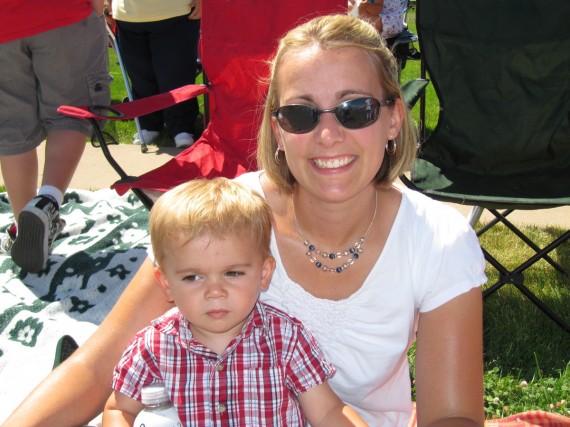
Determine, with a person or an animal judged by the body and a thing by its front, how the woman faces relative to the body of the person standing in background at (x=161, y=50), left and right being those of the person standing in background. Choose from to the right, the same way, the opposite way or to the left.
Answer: the same way

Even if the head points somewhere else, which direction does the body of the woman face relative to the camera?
toward the camera

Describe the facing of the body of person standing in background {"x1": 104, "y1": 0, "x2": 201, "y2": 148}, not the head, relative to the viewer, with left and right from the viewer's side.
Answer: facing the viewer

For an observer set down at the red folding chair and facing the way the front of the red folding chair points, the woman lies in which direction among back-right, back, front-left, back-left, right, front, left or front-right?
front-left

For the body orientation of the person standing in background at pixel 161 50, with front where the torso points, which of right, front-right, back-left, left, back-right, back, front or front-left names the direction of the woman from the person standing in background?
front

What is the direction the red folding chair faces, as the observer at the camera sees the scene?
facing the viewer and to the left of the viewer

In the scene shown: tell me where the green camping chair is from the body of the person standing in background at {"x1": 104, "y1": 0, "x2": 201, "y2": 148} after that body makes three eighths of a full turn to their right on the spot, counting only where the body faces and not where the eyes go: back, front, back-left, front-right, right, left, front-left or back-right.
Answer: back

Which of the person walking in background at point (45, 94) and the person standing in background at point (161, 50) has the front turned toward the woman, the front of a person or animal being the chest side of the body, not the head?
the person standing in background at point (161, 50)

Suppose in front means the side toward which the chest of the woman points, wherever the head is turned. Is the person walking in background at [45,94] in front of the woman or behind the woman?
behind

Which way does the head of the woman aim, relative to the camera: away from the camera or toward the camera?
toward the camera
